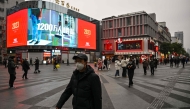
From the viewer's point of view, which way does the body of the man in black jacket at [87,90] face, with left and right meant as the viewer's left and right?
facing the viewer and to the left of the viewer
